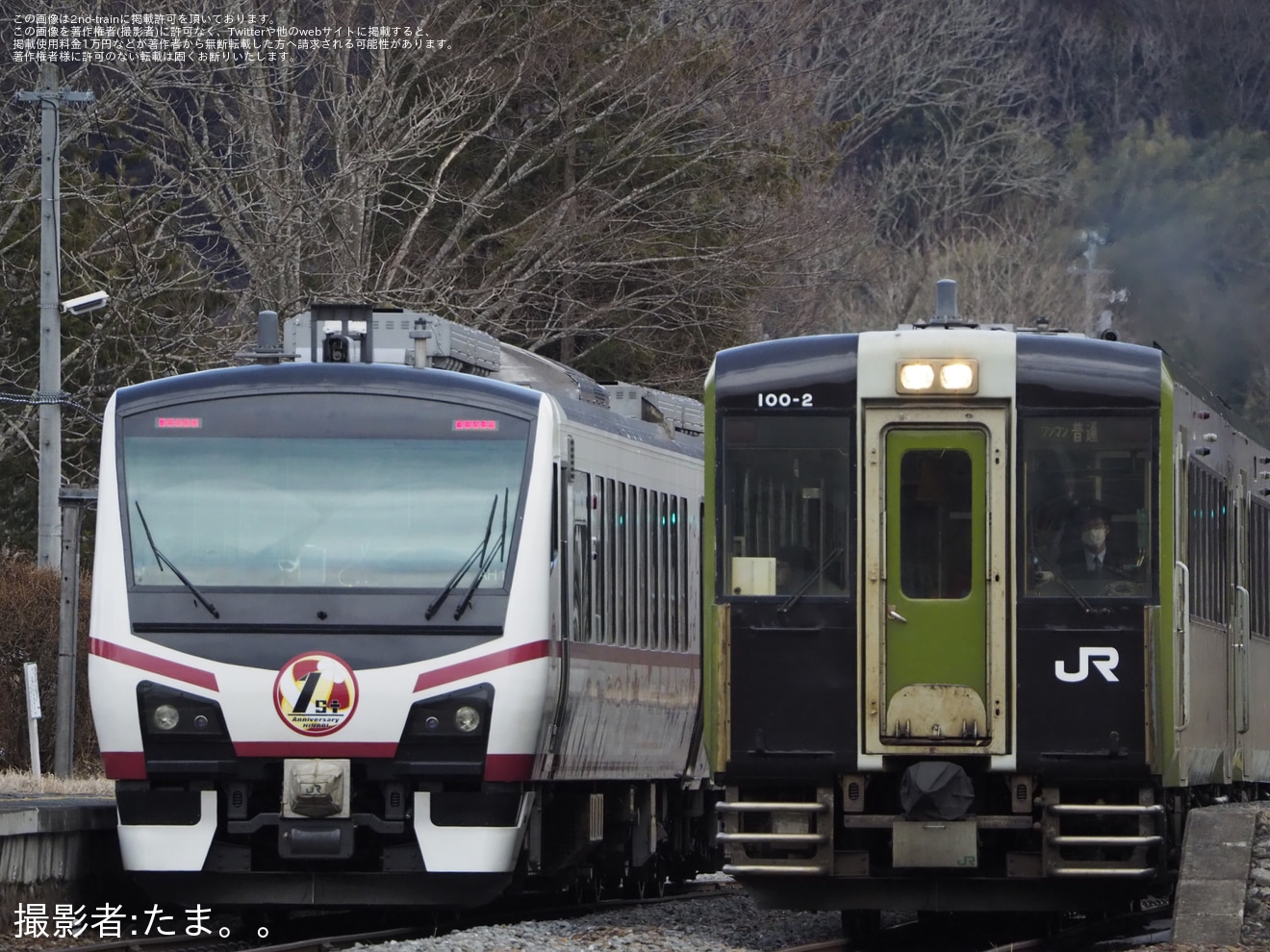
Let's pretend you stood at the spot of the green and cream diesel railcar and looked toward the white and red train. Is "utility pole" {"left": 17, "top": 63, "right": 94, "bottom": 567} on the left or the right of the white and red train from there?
right

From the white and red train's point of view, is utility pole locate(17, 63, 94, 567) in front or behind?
behind

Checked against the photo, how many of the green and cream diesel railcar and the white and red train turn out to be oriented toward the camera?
2

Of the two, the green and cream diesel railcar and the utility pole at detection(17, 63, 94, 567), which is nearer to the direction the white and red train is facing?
the green and cream diesel railcar

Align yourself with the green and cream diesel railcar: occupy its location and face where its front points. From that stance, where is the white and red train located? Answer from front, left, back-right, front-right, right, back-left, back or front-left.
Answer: right

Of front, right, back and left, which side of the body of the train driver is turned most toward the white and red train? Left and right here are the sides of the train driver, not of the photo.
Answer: right

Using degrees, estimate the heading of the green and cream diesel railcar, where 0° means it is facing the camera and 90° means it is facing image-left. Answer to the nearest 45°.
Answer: approximately 0°

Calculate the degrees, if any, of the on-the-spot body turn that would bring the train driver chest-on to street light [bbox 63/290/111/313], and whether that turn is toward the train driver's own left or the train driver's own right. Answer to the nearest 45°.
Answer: approximately 135° to the train driver's own right

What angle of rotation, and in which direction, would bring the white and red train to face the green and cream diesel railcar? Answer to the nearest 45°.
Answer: approximately 90° to its left

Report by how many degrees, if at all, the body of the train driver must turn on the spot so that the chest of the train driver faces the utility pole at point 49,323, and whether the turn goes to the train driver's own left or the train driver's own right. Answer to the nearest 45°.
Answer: approximately 135° to the train driver's own right

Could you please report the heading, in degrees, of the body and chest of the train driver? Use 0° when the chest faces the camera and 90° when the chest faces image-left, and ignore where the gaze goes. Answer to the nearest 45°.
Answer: approximately 0°
